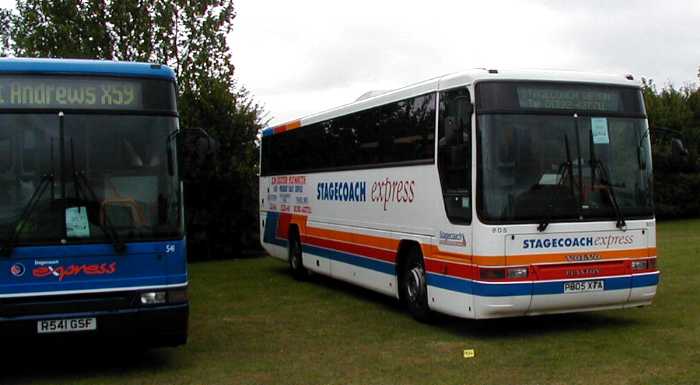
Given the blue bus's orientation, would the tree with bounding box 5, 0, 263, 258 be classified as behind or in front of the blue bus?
behind

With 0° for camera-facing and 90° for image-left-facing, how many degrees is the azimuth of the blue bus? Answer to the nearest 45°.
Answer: approximately 0°
